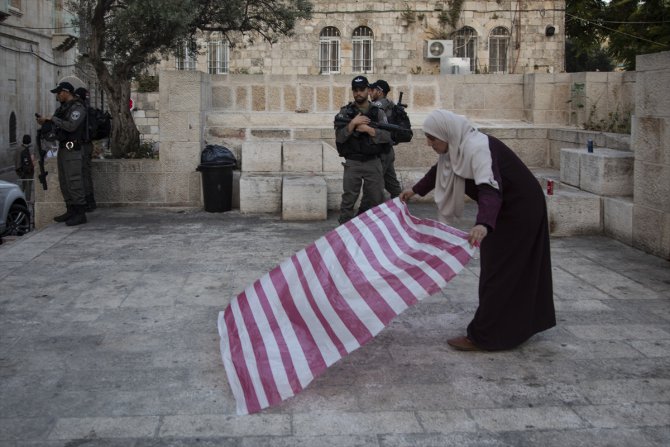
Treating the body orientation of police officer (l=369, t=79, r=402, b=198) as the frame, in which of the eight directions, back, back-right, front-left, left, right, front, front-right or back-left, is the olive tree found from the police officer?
front-right

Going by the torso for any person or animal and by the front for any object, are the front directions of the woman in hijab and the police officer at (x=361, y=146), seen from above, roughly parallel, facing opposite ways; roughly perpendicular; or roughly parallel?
roughly perpendicular

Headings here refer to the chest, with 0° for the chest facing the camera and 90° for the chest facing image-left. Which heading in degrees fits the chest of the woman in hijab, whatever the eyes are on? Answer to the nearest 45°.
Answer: approximately 90°

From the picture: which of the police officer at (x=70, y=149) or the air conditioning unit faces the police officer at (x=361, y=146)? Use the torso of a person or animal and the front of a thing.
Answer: the air conditioning unit

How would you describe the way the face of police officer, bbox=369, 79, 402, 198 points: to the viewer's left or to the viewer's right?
to the viewer's left

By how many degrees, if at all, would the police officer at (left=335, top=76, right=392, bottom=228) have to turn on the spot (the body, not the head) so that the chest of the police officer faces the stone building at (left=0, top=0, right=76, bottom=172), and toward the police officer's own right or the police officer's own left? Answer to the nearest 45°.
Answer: approximately 135° to the police officer's own right

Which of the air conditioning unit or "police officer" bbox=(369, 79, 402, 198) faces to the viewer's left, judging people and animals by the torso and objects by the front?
the police officer

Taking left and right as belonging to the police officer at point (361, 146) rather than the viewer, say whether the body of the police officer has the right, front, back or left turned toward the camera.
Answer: front
